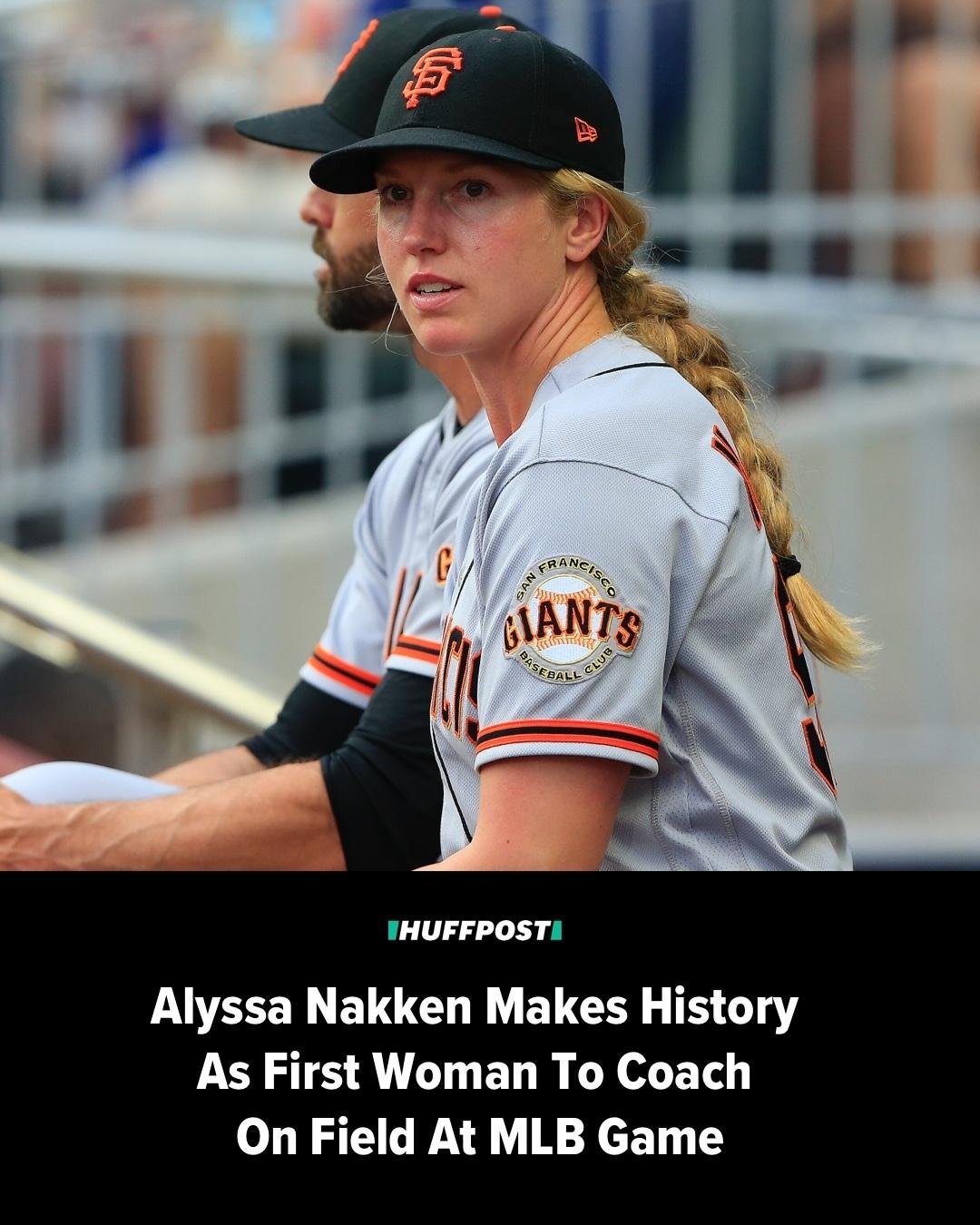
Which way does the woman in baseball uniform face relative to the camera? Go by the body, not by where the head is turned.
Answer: to the viewer's left
